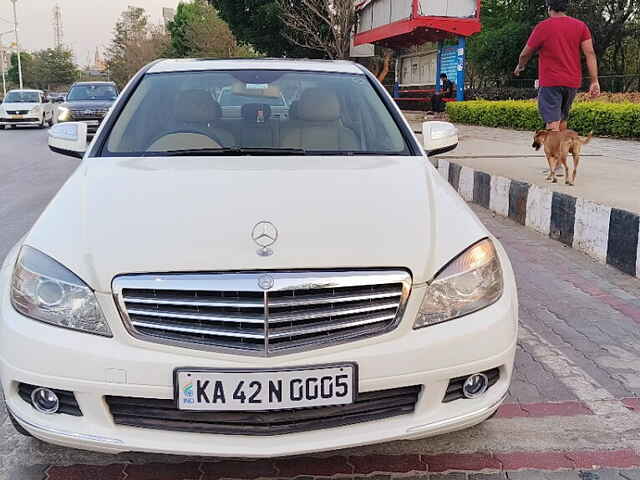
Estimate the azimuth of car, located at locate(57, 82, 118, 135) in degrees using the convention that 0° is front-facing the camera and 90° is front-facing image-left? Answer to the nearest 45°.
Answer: approximately 0°

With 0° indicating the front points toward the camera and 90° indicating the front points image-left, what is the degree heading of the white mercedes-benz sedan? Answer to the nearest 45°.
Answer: approximately 0°

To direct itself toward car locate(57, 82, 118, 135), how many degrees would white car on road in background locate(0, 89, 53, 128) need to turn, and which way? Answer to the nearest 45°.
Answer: approximately 45° to its left

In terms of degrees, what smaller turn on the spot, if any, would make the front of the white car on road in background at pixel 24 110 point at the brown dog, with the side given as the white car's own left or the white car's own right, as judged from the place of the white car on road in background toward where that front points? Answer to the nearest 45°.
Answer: approximately 45° to the white car's own left

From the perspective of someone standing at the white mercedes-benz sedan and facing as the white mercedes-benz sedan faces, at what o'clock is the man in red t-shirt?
The man in red t-shirt is roughly at 7 o'clock from the white mercedes-benz sedan.

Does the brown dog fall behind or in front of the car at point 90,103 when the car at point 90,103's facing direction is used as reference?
in front

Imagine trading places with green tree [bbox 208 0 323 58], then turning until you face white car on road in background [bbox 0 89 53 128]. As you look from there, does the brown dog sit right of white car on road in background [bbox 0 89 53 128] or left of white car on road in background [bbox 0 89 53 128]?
left

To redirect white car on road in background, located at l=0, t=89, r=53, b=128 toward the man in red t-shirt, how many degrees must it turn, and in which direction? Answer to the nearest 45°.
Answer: approximately 45° to its left

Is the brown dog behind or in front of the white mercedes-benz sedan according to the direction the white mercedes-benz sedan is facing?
behind

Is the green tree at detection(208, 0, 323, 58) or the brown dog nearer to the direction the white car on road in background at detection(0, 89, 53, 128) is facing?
the brown dog

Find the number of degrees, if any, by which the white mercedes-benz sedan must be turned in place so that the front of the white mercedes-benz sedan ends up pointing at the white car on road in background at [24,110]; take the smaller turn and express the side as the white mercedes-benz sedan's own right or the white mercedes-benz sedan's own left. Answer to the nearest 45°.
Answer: approximately 180°

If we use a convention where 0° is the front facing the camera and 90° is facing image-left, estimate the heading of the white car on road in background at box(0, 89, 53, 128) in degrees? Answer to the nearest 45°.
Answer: approximately 45°

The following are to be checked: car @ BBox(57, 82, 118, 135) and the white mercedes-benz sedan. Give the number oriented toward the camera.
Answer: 2

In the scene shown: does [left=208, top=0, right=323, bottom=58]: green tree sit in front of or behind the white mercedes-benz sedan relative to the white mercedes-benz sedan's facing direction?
behind
